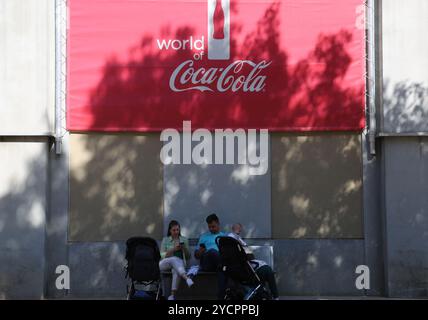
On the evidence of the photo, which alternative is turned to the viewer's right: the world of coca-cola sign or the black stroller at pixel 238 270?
the black stroller

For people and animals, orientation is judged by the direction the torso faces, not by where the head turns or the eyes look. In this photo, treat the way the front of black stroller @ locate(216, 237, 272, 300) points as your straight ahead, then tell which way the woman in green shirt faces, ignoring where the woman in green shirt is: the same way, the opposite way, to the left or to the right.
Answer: to the right

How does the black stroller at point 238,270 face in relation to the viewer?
to the viewer's right
